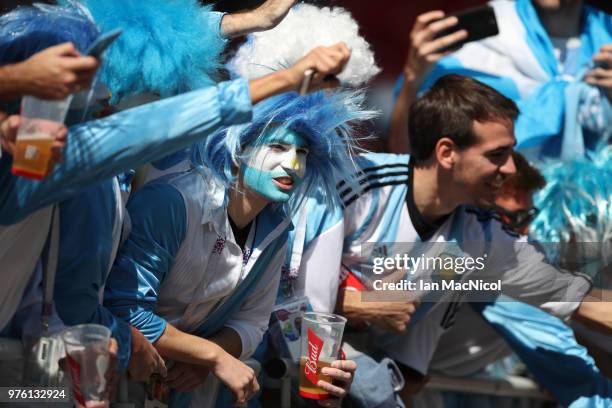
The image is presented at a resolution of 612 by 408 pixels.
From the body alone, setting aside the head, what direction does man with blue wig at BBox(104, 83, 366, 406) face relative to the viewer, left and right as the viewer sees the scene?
facing the viewer and to the right of the viewer

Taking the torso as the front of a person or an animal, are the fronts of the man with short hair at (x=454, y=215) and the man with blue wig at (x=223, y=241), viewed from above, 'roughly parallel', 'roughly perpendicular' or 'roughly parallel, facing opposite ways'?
roughly parallel

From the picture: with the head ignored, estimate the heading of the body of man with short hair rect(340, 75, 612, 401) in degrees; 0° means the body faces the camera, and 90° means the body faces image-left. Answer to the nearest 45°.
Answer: approximately 315°

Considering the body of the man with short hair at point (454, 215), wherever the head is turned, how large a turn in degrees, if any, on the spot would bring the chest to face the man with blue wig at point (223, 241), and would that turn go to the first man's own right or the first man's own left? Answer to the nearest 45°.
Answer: approximately 90° to the first man's own right

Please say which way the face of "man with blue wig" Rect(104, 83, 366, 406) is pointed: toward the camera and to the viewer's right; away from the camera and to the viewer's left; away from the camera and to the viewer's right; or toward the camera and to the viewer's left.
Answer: toward the camera and to the viewer's right

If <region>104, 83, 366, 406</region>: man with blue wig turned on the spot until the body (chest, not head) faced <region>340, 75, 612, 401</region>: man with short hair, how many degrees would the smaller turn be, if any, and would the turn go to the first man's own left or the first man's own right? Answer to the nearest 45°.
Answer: approximately 90° to the first man's own left

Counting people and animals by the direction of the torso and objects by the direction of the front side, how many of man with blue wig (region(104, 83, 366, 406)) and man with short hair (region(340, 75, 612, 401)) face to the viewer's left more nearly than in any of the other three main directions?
0
